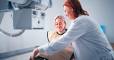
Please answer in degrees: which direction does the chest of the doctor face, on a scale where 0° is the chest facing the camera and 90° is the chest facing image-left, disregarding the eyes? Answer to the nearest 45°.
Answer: approximately 90°
